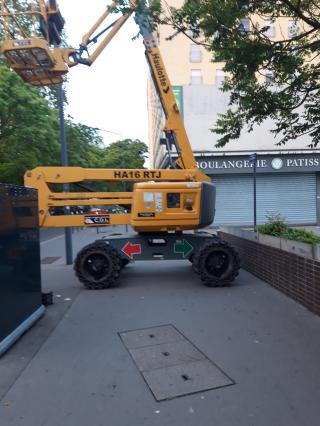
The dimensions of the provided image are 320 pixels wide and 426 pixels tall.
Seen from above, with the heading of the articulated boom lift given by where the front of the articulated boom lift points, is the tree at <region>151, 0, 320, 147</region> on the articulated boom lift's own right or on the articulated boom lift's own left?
on the articulated boom lift's own left

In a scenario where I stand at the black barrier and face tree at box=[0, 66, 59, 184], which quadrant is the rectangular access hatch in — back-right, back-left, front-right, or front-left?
back-right
